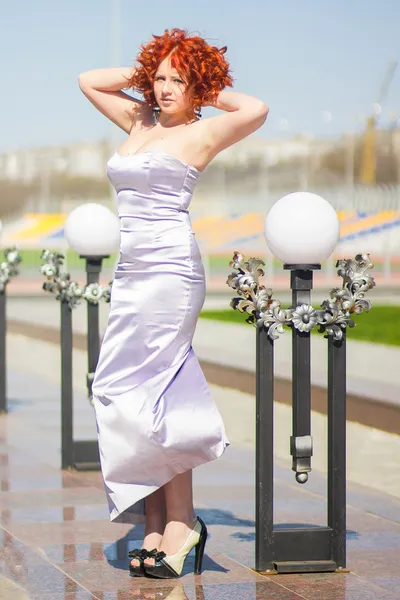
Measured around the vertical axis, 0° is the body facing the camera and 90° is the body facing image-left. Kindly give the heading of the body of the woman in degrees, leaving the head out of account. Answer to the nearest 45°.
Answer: approximately 45°

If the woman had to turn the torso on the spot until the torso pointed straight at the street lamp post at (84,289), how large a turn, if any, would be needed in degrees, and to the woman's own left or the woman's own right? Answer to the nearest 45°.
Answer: approximately 135° to the woman's own right

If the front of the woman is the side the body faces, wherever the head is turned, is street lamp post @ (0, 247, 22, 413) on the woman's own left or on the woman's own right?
on the woman's own right

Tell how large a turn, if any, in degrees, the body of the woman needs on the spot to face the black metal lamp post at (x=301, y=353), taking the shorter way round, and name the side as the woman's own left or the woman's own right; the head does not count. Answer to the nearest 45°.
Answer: approximately 135° to the woman's own left
